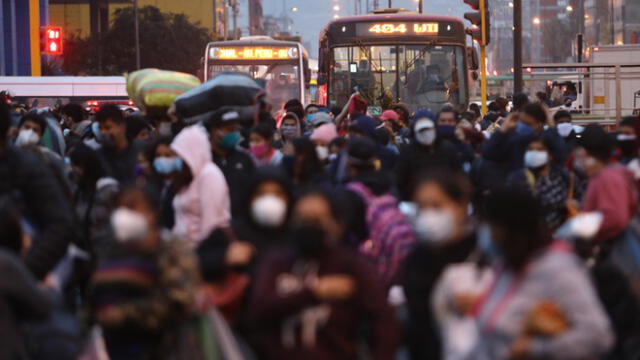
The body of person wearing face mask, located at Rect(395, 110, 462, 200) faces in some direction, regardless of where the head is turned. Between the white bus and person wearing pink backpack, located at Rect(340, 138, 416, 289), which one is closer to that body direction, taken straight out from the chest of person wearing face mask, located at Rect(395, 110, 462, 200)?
the person wearing pink backpack

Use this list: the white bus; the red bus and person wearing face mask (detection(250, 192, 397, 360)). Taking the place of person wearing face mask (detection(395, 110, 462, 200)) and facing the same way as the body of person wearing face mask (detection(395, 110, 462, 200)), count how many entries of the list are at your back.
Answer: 2

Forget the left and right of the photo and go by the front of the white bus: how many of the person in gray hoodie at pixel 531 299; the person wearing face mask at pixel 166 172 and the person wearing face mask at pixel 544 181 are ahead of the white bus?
3

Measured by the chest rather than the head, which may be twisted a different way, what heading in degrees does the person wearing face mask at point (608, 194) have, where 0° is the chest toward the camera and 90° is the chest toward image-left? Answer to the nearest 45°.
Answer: approximately 90°

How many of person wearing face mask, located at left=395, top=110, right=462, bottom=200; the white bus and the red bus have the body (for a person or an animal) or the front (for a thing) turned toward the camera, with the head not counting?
3

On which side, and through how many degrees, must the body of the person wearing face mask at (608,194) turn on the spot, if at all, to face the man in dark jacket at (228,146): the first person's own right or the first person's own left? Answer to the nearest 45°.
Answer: approximately 45° to the first person's own right

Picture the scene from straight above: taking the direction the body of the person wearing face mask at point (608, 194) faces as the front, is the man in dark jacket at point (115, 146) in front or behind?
in front

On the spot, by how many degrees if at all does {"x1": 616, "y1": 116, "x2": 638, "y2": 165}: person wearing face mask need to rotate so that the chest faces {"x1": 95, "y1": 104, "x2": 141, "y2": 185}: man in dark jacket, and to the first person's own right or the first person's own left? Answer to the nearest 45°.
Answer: approximately 45° to the first person's own right

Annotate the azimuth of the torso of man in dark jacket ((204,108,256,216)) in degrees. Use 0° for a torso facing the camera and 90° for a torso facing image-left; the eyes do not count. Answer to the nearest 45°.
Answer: approximately 315°

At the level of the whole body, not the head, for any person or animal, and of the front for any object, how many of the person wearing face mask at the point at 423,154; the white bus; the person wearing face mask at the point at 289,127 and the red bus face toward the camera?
4

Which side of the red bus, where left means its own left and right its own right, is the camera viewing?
front

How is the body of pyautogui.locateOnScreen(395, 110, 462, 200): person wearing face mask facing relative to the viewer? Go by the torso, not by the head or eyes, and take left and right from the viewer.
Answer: facing the viewer

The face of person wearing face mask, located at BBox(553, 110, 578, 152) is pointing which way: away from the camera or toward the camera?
toward the camera

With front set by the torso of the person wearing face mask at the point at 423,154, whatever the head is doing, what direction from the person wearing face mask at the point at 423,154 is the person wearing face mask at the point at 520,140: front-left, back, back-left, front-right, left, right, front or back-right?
back-left

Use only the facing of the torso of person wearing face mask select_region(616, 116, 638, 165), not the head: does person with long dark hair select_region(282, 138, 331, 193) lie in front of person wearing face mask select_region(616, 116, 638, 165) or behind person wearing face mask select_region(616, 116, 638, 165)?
in front
